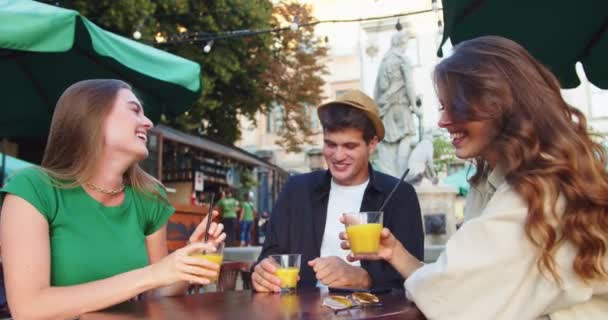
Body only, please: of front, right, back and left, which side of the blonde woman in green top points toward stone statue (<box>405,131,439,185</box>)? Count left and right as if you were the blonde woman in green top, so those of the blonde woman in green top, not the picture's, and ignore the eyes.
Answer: left

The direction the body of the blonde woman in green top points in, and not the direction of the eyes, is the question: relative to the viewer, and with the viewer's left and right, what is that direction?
facing the viewer and to the right of the viewer

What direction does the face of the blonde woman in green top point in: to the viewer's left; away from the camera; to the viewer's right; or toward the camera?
to the viewer's right

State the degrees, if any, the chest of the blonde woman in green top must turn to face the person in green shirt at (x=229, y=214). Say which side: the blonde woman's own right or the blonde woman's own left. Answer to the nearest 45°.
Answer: approximately 135° to the blonde woman's own left

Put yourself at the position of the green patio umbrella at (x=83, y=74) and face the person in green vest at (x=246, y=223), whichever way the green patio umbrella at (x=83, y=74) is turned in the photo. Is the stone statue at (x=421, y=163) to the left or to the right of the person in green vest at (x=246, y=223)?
right
